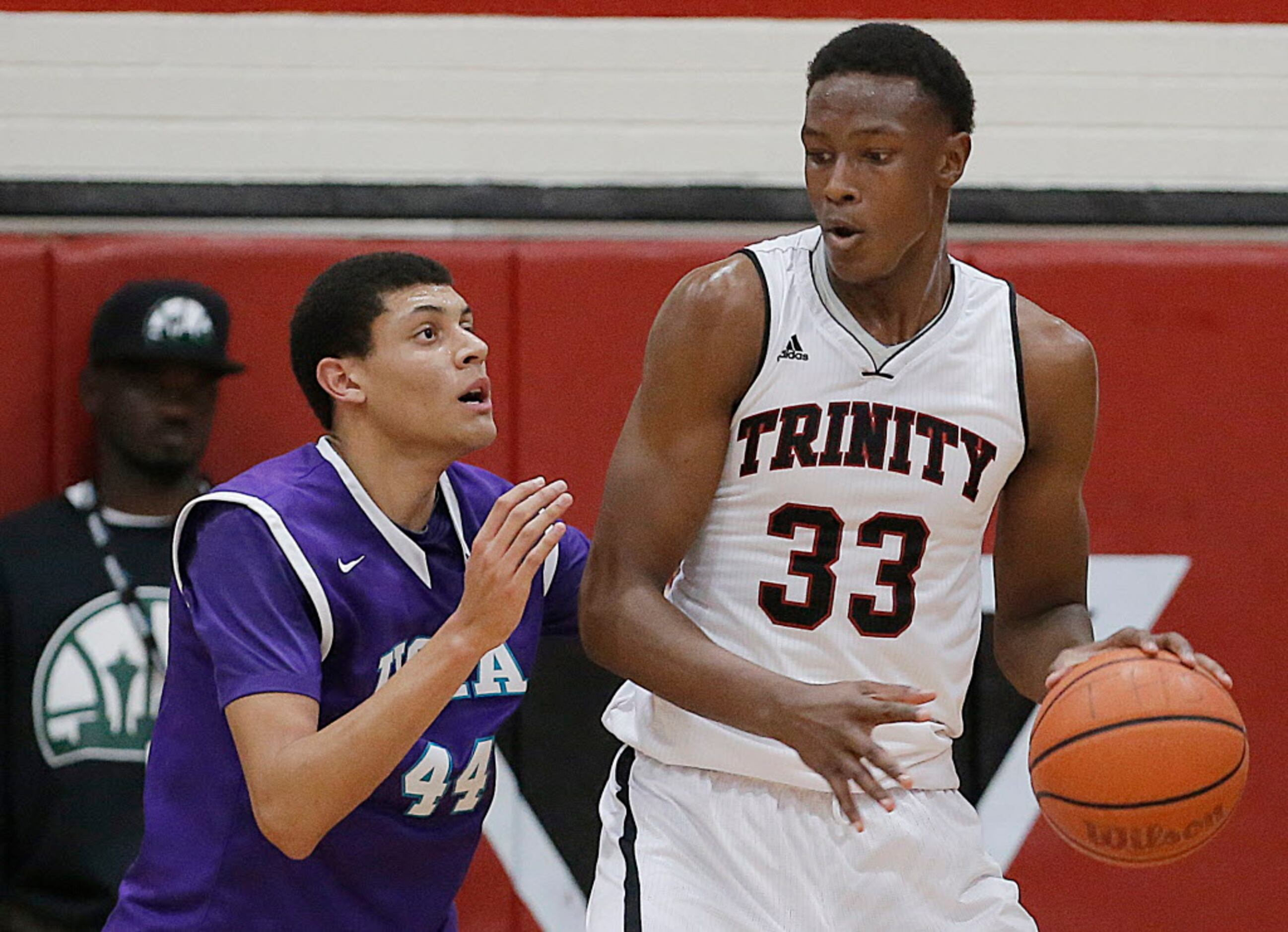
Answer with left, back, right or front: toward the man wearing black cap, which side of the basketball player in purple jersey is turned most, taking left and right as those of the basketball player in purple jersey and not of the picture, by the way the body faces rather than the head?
back

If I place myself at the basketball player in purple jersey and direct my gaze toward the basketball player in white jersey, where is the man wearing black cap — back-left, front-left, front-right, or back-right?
back-left

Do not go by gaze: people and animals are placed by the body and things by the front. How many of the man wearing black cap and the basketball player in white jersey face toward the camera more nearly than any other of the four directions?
2

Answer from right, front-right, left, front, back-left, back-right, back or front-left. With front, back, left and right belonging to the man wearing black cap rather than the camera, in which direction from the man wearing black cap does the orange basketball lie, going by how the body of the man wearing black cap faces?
front-left

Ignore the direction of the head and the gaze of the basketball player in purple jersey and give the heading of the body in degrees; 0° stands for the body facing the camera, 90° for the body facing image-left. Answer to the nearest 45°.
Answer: approximately 315°

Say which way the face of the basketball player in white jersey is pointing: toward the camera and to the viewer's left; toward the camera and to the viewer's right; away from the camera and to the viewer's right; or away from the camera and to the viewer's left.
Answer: toward the camera and to the viewer's left

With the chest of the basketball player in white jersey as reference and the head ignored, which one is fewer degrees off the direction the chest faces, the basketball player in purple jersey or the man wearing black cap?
the basketball player in purple jersey

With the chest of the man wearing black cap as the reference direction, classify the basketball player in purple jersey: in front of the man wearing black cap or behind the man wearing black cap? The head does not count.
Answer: in front

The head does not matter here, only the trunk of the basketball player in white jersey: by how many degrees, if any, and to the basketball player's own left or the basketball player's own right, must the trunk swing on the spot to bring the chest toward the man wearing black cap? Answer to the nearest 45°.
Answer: approximately 135° to the basketball player's own right

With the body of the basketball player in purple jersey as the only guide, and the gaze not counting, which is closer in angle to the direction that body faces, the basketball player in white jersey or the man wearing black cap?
the basketball player in white jersey

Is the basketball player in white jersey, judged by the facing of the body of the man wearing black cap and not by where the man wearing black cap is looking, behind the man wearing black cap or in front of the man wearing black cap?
in front
